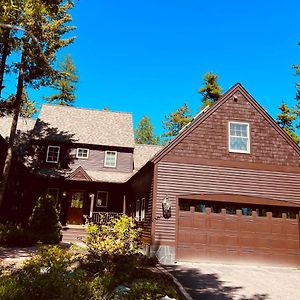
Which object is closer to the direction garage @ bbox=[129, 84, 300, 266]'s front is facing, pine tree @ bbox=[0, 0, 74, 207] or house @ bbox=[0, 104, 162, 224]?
the pine tree

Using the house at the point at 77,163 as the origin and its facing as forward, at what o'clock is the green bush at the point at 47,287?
The green bush is roughly at 12 o'clock from the house.

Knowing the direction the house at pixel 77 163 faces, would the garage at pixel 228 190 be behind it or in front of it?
in front

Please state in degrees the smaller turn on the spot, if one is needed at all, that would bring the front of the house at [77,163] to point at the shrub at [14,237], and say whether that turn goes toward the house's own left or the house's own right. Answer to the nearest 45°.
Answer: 0° — it already faces it

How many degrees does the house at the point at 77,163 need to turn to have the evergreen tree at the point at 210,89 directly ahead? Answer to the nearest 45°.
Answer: approximately 135° to its left

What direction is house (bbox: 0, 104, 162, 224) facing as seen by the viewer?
toward the camera

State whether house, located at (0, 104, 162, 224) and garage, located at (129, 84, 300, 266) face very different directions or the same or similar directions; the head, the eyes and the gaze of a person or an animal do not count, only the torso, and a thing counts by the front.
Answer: same or similar directions

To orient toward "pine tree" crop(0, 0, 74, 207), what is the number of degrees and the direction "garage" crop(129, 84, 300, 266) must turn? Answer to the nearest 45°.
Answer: approximately 90° to its right

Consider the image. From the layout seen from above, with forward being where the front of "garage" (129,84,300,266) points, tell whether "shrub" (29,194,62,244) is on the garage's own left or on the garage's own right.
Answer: on the garage's own right

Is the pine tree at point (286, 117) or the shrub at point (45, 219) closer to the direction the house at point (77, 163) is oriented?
the shrub

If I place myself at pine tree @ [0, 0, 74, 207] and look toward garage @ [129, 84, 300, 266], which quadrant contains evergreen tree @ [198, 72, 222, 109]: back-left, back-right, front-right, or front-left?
front-left

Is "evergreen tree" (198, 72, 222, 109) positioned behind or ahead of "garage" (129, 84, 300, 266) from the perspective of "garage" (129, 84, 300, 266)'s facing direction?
behind

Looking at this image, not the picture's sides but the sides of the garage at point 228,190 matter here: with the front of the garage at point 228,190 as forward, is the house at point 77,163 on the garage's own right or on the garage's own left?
on the garage's own right

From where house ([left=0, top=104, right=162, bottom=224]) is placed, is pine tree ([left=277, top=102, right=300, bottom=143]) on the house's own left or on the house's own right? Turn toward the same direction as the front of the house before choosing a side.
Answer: on the house's own left

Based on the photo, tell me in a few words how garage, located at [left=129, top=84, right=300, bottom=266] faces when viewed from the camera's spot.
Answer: facing the viewer

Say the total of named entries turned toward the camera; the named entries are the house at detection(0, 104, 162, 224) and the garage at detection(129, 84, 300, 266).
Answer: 2

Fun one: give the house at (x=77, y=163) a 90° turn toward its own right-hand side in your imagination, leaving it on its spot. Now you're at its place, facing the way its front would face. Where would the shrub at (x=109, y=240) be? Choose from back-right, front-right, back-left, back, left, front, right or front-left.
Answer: left
